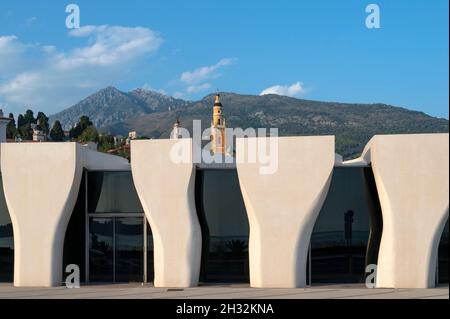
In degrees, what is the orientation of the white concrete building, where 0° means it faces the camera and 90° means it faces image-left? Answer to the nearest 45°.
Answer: approximately 0°
